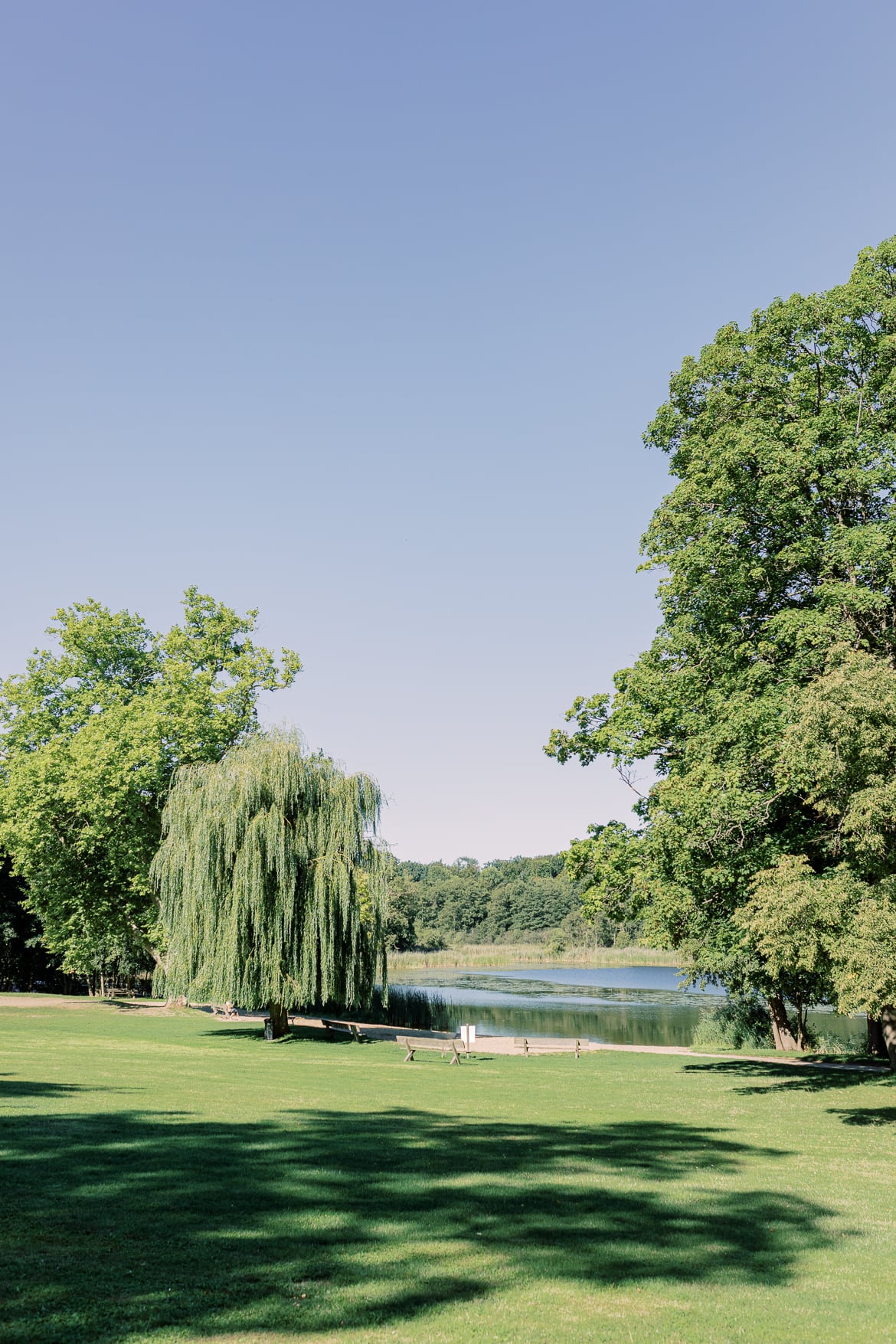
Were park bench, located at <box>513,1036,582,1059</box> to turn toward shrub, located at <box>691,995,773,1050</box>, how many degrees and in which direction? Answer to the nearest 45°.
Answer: approximately 45° to its right

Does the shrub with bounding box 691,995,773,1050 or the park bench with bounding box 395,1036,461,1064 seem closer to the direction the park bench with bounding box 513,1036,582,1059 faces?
the shrub

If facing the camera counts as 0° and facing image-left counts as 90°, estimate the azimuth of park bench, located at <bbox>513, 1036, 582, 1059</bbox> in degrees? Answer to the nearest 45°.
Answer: approximately 180°

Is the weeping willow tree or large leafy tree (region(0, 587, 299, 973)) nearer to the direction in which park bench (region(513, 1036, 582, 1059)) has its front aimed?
the large leafy tree

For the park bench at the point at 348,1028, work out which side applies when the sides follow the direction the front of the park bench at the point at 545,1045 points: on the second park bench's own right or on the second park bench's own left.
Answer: on the second park bench's own left

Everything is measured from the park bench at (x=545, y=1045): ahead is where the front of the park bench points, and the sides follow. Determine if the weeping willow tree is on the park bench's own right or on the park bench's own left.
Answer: on the park bench's own left

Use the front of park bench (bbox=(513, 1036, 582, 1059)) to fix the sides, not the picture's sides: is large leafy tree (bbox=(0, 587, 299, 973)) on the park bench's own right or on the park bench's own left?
on the park bench's own left

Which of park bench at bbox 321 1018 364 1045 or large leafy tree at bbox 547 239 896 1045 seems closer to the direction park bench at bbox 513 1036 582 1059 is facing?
the park bench
